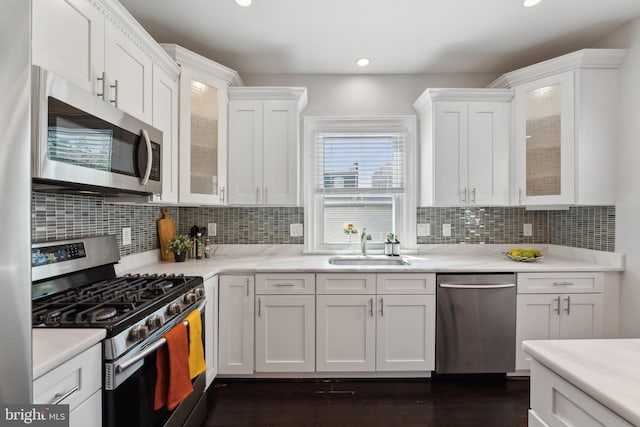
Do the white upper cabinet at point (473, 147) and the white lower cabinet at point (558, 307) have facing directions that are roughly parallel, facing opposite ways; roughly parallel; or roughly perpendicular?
roughly parallel

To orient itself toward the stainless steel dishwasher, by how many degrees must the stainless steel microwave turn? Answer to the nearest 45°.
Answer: approximately 45° to its left

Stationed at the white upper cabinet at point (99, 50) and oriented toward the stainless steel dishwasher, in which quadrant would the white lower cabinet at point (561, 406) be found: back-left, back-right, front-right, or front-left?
front-right

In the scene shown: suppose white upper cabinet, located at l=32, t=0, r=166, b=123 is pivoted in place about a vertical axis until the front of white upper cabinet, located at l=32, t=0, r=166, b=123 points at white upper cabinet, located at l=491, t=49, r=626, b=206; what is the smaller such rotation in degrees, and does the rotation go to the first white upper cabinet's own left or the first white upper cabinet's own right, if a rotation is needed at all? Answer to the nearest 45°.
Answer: approximately 45° to the first white upper cabinet's own left

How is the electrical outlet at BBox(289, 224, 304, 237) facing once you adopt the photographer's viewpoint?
facing the viewer

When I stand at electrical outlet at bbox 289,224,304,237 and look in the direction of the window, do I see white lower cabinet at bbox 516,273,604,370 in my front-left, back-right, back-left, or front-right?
front-right

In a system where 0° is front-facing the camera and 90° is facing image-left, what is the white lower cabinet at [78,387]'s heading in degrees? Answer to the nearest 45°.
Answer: approximately 315°

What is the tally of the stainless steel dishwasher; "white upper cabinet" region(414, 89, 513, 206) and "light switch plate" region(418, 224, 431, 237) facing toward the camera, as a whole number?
3

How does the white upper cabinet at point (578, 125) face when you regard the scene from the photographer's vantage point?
facing the viewer and to the left of the viewer

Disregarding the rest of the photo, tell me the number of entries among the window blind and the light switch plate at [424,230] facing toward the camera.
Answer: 2

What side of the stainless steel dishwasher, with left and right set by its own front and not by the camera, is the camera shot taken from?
front

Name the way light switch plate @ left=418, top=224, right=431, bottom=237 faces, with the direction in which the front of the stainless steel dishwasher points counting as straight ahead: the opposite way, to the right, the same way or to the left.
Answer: the same way

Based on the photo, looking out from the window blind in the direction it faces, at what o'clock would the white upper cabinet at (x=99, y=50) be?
The white upper cabinet is roughly at 1 o'clock from the window blind.

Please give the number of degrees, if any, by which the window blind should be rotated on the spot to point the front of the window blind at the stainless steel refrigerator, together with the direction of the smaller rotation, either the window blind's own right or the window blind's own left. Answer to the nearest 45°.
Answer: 0° — it already faces it

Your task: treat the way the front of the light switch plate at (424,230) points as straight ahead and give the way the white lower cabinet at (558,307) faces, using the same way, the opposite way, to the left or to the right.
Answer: the same way
